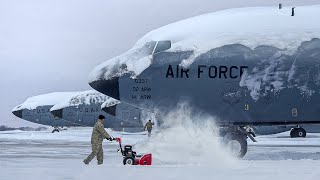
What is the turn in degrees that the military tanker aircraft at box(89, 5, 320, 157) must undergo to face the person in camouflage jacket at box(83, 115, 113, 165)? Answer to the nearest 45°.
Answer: approximately 45° to its left

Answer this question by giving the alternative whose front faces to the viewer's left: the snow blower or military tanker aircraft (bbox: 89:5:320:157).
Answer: the military tanker aircraft

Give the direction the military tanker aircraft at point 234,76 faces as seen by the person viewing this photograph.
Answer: facing to the left of the viewer

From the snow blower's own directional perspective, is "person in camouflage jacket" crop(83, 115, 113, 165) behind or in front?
behind

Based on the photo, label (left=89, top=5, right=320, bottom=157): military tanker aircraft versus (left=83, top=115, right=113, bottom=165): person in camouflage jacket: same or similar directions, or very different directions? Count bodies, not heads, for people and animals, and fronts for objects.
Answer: very different directions

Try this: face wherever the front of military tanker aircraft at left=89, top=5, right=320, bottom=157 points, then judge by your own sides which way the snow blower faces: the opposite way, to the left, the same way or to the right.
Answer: the opposite way

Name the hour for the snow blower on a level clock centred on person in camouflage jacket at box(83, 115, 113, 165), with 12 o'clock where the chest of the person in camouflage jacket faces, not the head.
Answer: The snow blower is roughly at 1 o'clock from the person in camouflage jacket.

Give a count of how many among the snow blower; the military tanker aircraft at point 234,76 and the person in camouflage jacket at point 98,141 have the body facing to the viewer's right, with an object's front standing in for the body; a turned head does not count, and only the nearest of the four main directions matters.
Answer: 2

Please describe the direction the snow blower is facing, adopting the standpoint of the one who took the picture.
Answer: facing to the right of the viewer

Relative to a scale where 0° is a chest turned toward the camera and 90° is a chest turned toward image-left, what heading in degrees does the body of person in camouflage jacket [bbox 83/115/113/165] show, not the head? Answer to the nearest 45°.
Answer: approximately 270°

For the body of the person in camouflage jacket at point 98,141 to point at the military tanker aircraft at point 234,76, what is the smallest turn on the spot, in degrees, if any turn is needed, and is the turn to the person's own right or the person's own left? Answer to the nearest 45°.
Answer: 0° — they already face it

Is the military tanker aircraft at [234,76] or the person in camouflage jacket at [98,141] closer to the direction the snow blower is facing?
the military tanker aircraft
